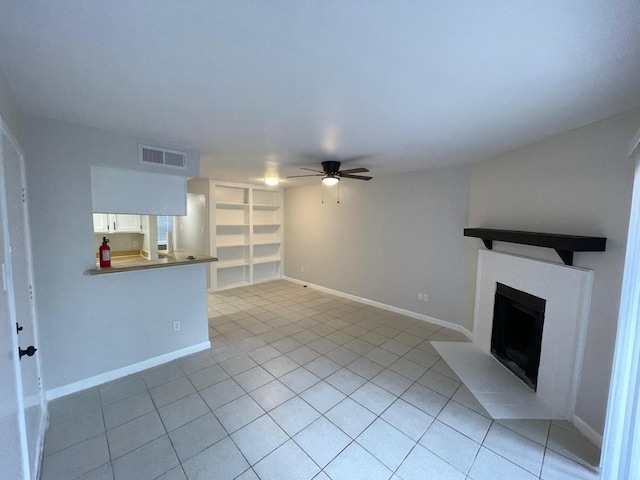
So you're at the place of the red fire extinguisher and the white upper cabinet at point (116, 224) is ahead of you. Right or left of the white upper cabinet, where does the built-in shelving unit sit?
right

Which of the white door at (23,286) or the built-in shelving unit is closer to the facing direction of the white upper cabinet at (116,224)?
the white door

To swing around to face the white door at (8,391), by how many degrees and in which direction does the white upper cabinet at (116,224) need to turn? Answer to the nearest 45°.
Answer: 0° — it already faces it

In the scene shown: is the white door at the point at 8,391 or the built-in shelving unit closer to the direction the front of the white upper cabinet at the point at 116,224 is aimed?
the white door

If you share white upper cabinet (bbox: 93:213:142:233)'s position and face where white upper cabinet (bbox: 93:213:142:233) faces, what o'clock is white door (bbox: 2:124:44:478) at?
The white door is roughly at 12 o'clock from the white upper cabinet.

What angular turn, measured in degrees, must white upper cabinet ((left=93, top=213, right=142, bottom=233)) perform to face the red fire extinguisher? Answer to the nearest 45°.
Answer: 0° — it already faces it

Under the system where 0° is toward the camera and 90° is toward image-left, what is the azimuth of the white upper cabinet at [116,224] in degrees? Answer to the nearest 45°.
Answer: approximately 0°

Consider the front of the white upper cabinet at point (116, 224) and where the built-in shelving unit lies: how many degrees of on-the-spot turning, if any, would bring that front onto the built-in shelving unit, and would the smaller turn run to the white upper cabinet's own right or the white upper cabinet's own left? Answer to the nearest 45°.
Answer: approximately 90° to the white upper cabinet's own left
